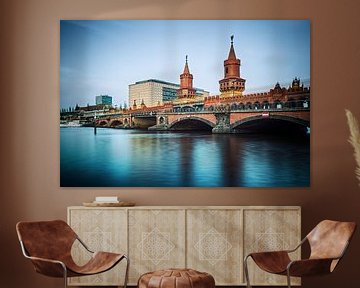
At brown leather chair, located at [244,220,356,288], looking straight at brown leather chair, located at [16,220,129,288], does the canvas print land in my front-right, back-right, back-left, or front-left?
front-right

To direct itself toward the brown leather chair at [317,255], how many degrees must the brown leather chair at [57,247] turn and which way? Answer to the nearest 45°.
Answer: approximately 45° to its left

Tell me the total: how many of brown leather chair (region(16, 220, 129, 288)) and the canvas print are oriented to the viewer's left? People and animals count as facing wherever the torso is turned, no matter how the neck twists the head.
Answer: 0

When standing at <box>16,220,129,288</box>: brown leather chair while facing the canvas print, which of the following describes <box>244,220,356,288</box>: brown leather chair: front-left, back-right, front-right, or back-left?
front-right

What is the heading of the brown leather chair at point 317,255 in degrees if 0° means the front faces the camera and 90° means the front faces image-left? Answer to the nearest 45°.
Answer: approximately 45°

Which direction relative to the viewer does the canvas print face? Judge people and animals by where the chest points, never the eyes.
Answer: toward the camera

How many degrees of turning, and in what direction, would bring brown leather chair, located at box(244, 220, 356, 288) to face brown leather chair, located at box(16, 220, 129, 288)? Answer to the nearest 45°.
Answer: approximately 45° to its right

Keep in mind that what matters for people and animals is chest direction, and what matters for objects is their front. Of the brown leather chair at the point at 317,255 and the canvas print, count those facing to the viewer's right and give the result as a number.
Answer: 0

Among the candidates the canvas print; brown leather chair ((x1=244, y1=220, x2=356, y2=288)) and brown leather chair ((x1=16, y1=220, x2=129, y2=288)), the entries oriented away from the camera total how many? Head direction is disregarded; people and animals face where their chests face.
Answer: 0

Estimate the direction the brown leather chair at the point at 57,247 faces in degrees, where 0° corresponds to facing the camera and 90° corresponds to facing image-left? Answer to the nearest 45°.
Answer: approximately 315°
